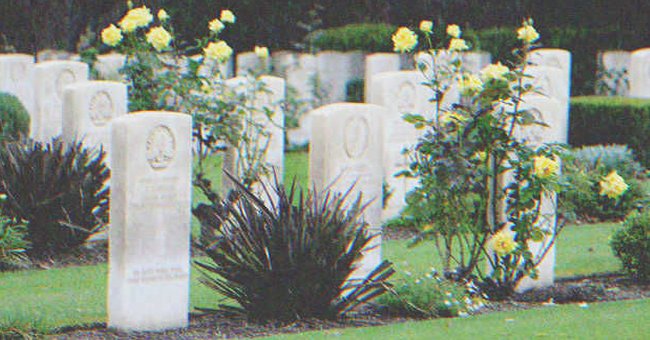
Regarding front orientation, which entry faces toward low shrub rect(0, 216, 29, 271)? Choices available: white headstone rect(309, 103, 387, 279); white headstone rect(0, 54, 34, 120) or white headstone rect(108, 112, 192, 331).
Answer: white headstone rect(0, 54, 34, 120)

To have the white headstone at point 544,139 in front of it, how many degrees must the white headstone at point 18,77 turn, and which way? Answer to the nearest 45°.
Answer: approximately 45° to its left

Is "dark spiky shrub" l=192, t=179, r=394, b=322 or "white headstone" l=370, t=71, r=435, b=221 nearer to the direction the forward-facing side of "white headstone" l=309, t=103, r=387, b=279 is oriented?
the dark spiky shrub

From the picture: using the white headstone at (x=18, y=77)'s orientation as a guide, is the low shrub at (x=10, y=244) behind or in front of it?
in front

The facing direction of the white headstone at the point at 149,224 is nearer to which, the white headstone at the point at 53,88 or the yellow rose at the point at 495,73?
the yellow rose

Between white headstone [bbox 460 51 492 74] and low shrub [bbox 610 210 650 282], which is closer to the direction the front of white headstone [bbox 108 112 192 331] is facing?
the low shrub

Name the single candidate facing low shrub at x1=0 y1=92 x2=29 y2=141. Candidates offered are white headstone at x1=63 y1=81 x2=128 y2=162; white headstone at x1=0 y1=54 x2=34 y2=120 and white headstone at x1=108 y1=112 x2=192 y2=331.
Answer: white headstone at x1=0 y1=54 x2=34 y2=120

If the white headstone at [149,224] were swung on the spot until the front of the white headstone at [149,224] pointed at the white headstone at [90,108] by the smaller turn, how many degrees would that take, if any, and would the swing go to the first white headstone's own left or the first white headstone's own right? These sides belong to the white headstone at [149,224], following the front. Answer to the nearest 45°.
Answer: approximately 135° to the first white headstone's own left

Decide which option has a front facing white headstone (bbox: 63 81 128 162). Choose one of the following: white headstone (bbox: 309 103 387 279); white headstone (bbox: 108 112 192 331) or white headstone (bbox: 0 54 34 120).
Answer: white headstone (bbox: 0 54 34 120)
